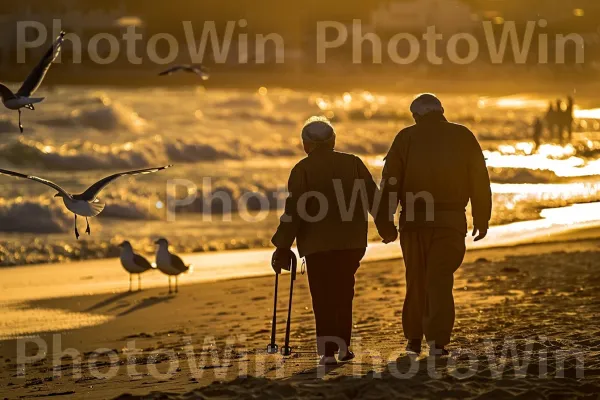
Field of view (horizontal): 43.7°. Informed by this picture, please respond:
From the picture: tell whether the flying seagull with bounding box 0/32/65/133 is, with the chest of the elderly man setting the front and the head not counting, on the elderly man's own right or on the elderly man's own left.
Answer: on the elderly man's own left

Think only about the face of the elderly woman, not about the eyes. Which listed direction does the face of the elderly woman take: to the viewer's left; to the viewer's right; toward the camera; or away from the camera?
away from the camera

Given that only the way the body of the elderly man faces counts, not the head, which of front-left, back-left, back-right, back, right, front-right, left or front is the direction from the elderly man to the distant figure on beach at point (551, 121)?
front

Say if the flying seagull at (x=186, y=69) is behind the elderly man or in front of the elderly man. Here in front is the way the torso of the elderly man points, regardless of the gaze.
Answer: in front

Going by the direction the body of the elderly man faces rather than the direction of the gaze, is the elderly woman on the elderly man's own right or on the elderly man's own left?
on the elderly man's own left

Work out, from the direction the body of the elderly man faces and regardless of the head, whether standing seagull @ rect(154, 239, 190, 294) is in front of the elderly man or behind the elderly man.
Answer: in front

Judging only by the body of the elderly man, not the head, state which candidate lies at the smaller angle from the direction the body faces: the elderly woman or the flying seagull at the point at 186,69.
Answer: the flying seagull

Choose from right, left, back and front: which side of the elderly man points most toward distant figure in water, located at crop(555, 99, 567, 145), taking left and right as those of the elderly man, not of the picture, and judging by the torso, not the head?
front

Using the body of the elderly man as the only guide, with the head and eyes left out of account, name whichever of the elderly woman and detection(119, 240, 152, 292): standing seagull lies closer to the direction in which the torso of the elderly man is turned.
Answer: the standing seagull

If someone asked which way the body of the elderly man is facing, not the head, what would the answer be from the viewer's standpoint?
away from the camera
